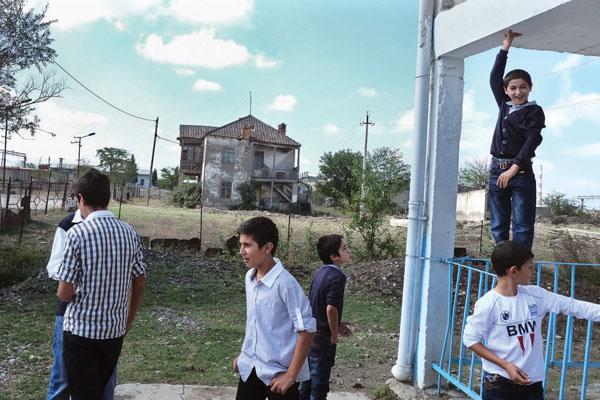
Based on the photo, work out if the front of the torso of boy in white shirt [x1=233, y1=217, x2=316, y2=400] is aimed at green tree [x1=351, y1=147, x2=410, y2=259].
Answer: no

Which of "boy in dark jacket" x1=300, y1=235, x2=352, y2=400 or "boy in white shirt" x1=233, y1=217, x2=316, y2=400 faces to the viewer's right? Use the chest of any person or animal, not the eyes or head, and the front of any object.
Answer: the boy in dark jacket

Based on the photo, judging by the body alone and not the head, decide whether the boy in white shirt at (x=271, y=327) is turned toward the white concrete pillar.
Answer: no

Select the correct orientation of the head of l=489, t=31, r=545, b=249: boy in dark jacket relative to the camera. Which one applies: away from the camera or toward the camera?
toward the camera

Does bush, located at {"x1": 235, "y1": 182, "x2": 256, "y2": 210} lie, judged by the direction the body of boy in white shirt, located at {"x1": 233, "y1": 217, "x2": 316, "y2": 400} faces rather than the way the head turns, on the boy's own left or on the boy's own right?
on the boy's own right

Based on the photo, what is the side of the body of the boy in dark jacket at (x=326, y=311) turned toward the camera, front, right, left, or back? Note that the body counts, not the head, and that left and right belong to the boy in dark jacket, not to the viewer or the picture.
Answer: right

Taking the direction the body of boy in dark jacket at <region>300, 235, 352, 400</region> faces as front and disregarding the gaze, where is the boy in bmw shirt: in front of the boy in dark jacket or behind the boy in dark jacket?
in front

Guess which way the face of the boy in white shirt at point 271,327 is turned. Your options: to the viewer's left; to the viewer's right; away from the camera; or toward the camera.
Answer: to the viewer's left

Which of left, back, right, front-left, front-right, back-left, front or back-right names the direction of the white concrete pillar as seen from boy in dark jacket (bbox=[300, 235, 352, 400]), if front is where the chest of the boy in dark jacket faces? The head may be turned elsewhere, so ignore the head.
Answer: front-left

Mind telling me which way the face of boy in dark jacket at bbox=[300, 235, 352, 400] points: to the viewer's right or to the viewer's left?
to the viewer's right

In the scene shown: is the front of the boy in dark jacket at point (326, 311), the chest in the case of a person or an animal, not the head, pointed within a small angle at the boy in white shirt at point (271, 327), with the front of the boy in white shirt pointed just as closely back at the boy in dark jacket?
no

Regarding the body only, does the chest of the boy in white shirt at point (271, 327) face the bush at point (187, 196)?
no

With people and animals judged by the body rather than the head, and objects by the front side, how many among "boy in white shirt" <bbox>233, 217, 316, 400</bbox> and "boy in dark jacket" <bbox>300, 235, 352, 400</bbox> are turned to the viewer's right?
1

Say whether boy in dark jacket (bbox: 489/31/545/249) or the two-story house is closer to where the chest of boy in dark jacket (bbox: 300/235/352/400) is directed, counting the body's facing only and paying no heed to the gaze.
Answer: the boy in dark jacket
